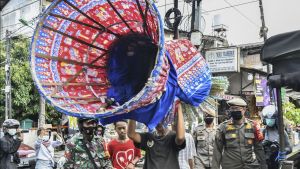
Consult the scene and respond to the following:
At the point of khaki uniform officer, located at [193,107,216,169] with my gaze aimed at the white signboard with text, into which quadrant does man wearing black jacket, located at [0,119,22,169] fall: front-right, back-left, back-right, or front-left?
back-left

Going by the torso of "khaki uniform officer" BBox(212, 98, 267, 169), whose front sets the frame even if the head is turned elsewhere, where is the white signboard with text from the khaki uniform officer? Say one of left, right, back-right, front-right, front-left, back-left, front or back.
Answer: back

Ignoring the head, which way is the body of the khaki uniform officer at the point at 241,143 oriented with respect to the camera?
toward the camera

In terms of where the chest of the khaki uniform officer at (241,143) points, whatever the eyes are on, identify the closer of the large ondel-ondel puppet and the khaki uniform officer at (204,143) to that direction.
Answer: the large ondel-ondel puppet

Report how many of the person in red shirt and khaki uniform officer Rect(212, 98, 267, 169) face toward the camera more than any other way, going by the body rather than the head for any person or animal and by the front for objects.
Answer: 2

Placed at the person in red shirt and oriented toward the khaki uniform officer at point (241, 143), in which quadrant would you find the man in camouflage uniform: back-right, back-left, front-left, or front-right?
back-right

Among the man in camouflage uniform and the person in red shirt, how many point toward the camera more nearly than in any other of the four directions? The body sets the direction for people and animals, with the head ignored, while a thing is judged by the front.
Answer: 2

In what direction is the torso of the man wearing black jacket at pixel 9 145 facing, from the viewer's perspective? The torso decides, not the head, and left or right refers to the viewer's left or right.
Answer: facing the viewer and to the right of the viewer
